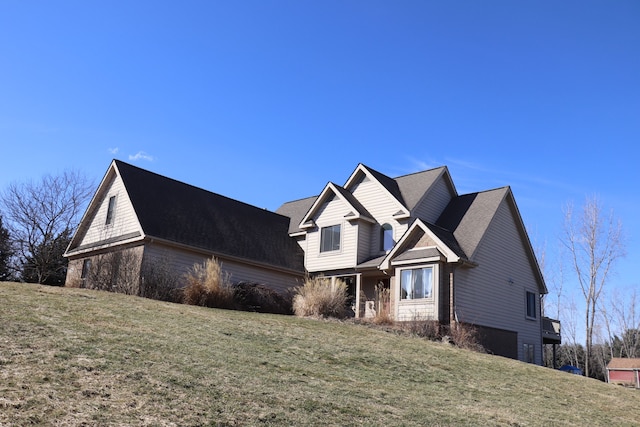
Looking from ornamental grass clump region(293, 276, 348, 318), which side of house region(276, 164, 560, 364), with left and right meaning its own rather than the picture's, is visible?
front

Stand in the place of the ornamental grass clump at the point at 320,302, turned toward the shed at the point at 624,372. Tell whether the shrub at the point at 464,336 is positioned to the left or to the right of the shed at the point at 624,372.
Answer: right

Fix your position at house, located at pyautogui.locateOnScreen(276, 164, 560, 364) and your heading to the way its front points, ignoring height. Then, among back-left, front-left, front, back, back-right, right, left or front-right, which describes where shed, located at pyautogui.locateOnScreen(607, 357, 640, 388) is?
back

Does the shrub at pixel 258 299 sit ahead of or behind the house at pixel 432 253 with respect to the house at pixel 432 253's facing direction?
ahead

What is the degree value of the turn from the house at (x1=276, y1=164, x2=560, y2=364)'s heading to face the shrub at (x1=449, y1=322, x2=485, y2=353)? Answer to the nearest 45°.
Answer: approximately 45° to its left

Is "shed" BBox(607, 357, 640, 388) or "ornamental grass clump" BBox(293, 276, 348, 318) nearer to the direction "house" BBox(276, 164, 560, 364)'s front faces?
the ornamental grass clump

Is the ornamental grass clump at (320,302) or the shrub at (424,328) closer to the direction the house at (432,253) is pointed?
the ornamental grass clump

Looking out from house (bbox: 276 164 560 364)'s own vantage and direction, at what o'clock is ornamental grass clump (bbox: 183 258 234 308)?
The ornamental grass clump is roughly at 12 o'clock from the house.

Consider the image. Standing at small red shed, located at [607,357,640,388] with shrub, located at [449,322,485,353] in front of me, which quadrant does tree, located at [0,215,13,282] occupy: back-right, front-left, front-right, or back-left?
front-right

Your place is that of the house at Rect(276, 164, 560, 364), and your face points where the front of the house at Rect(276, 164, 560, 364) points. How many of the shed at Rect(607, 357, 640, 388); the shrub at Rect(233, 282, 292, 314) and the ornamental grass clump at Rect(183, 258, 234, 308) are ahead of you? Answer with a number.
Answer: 2

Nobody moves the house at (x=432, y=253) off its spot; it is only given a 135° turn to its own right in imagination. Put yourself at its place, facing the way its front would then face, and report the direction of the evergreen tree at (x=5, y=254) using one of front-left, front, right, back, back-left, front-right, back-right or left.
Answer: left

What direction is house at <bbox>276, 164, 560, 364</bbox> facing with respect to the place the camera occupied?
facing the viewer and to the left of the viewer
